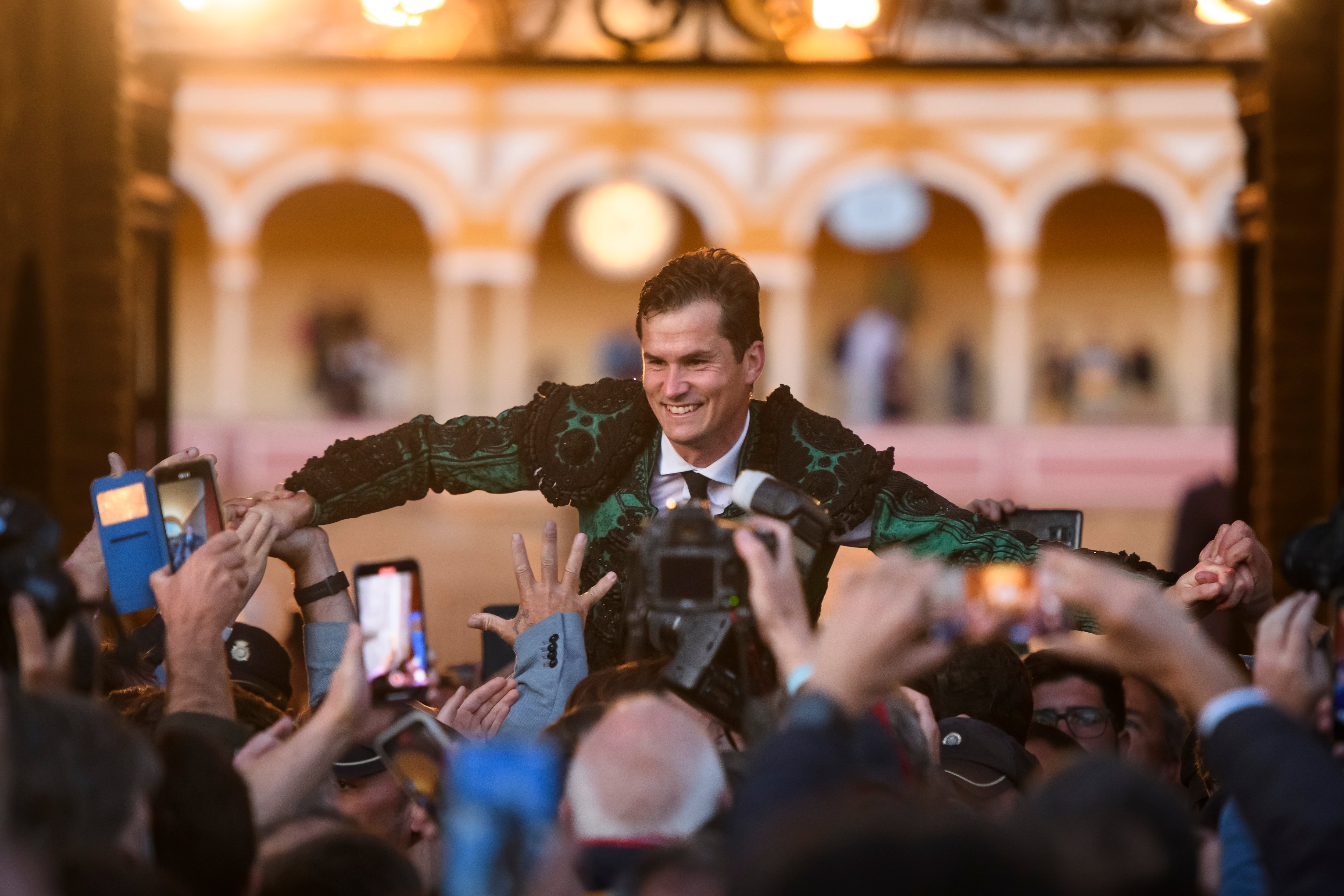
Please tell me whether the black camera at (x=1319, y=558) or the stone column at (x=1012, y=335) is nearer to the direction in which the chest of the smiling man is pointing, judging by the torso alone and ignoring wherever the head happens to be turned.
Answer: the black camera

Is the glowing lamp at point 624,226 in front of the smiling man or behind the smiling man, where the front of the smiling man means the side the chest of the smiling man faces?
behind

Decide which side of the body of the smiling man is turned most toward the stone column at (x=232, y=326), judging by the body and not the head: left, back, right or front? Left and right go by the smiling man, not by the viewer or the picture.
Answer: back

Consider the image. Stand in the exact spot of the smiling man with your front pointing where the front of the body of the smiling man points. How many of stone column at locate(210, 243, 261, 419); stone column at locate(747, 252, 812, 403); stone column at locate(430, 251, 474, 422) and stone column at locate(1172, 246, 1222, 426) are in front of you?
0

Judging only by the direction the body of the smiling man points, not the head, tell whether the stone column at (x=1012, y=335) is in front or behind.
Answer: behind

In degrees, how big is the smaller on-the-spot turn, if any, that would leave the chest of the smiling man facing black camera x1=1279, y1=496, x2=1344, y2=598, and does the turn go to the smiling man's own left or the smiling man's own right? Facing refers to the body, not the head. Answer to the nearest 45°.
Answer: approximately 45° to the smiling man's own left

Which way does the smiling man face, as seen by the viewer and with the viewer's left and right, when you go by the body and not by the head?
facing the viewer

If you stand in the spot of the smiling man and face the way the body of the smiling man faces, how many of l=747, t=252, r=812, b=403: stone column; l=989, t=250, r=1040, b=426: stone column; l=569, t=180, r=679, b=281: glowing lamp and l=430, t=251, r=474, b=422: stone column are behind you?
4

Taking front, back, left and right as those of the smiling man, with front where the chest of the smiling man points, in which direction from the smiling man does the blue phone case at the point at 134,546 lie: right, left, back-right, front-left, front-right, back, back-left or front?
front-right

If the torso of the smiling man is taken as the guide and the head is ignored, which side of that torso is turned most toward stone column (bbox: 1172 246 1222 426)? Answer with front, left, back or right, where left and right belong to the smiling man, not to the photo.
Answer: back

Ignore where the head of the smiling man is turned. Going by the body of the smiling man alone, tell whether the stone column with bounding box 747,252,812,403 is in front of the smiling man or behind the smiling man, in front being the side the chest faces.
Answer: behind

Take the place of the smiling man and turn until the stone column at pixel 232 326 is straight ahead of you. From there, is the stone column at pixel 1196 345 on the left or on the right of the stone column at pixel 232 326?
right

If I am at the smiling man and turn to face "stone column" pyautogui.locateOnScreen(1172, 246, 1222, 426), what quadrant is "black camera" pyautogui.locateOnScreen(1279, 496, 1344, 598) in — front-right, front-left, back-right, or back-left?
back-right

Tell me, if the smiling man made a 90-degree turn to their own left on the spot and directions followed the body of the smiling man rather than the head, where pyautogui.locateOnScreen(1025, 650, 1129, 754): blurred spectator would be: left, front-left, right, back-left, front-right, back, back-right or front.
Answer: front

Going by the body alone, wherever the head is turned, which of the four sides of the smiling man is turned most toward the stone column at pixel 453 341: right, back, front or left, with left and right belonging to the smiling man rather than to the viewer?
back

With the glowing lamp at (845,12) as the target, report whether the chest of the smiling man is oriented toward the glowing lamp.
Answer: no
